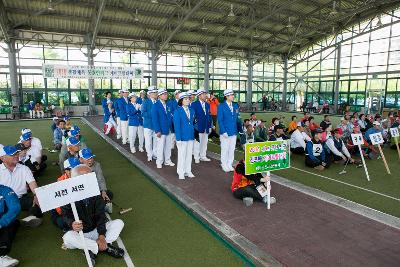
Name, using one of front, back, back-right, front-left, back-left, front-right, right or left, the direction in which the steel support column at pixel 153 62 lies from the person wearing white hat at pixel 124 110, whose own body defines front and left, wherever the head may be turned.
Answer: back-left

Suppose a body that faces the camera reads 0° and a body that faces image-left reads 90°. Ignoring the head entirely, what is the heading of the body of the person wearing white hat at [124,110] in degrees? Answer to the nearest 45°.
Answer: approximately 315°

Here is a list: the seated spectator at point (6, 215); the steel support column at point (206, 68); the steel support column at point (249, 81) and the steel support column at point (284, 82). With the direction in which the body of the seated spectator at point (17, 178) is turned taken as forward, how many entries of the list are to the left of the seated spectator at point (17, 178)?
3

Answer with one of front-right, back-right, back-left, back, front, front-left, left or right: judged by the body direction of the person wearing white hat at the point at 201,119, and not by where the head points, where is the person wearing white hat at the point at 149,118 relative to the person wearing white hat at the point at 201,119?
back-right

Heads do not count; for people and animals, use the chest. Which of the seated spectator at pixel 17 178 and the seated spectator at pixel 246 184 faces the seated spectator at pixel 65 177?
the seated spectator at pixel 17 178
